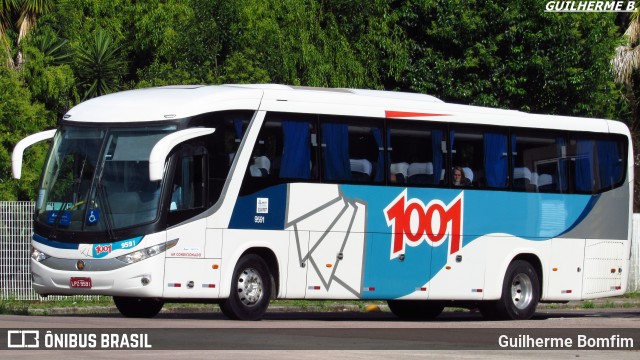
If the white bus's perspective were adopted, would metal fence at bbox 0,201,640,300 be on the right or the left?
on its right

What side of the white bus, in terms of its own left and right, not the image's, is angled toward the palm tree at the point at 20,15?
right

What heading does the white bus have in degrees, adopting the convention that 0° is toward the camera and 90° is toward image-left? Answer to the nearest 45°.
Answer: approximately 45°

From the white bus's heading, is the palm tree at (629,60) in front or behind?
behind
